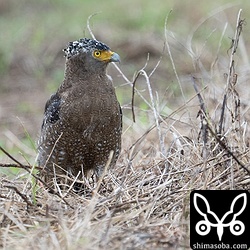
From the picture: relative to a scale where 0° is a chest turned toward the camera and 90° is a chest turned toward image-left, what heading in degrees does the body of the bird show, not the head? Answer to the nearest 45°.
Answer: approximately 315°
